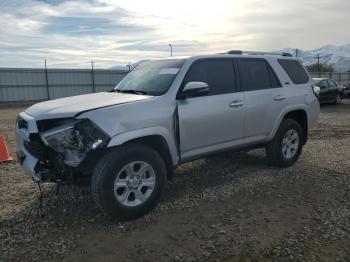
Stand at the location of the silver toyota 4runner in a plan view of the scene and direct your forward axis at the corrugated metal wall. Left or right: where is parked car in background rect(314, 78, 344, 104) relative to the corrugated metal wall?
right

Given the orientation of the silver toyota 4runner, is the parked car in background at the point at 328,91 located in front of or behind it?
behind

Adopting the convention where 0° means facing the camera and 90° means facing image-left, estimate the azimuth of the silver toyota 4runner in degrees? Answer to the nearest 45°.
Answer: approximately 45°

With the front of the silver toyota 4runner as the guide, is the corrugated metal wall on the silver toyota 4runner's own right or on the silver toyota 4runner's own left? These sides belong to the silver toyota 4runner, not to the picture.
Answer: on the silver toyota 4runner's own right

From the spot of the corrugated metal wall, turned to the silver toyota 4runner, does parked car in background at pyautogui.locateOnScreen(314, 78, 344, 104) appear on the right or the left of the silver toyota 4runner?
left
